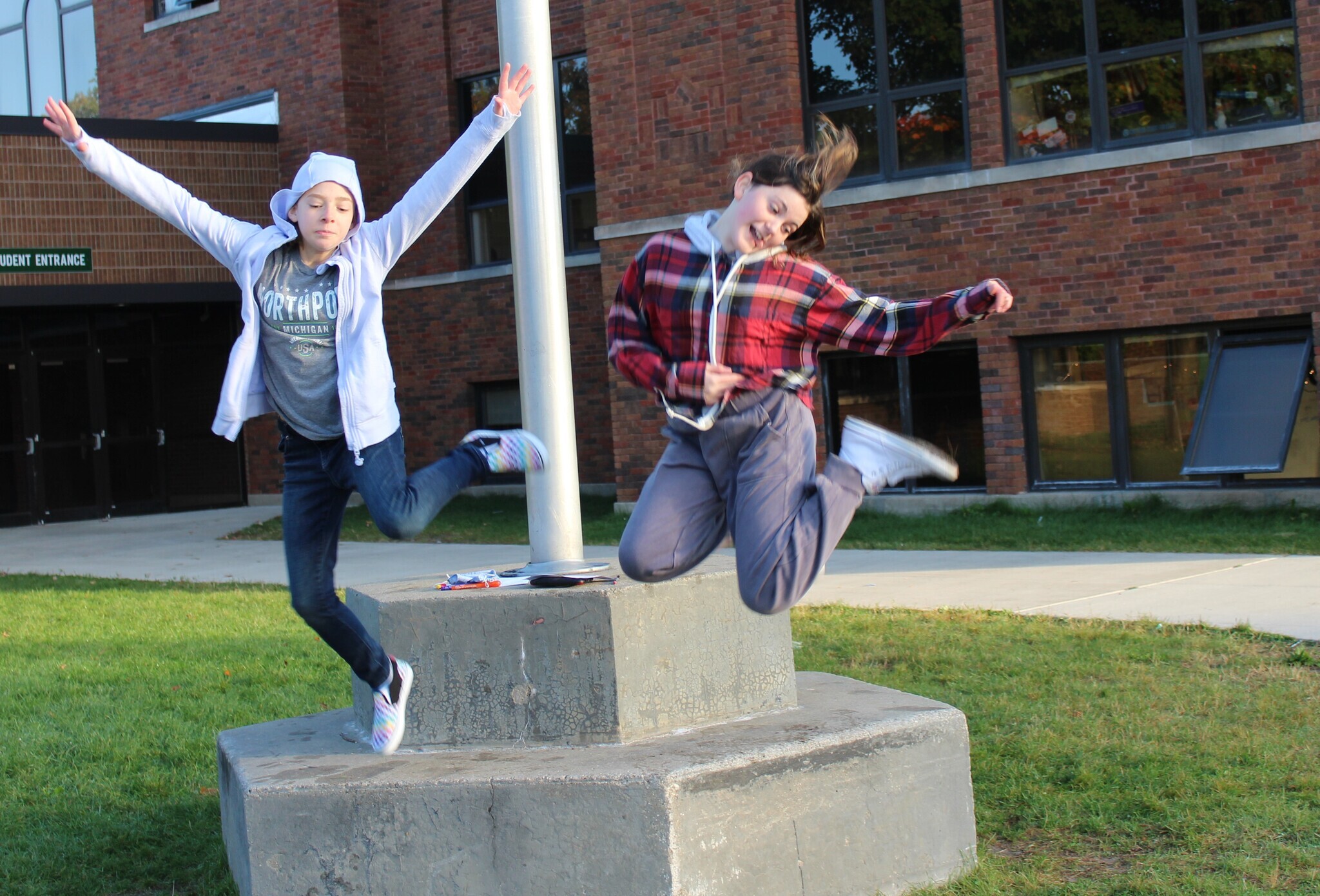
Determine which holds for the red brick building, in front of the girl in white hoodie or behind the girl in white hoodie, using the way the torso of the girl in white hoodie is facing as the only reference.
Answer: behind

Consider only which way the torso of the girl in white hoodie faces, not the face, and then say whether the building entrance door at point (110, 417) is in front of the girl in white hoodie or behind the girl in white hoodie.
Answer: behind

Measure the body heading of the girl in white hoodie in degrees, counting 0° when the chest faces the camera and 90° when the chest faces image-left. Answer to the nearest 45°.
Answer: approximately 0°

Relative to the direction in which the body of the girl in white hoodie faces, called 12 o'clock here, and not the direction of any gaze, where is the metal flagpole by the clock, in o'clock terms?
The metal flagpole is roughly at 8 o'clock from the girl in white hoodie.

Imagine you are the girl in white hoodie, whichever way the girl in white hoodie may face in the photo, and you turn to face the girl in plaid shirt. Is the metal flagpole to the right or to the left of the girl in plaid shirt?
left

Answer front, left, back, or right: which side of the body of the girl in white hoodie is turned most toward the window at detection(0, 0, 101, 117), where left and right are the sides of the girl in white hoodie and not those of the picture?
back

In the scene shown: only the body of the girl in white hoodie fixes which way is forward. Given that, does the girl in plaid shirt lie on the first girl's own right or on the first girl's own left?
on the first girl's own left

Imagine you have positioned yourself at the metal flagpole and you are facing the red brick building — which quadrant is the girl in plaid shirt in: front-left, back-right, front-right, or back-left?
back-right
